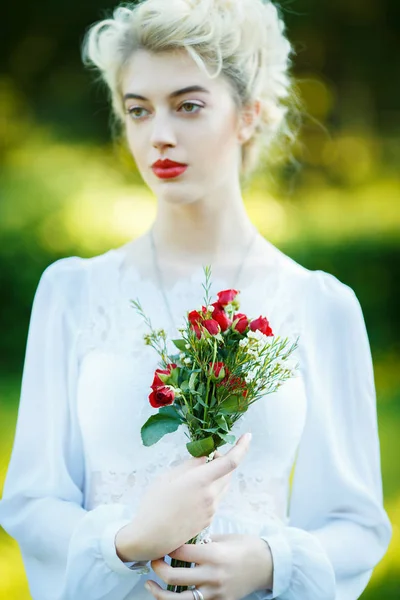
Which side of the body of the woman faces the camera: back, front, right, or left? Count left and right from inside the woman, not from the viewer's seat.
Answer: front

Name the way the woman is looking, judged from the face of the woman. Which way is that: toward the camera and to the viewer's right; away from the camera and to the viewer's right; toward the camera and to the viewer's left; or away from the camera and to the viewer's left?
toward the camera and to the viewer's left
